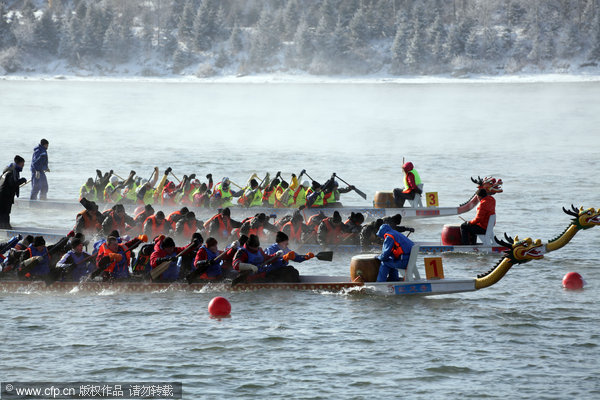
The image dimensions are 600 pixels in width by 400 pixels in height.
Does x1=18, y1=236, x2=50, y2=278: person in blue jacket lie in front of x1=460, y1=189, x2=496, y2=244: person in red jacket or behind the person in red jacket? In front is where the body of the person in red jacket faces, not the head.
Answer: in front

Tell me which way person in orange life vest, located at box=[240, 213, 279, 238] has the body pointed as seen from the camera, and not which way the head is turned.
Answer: to the viewer's right

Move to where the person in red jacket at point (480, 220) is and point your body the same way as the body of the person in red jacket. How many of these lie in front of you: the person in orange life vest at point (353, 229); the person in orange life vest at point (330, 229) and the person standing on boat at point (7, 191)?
3

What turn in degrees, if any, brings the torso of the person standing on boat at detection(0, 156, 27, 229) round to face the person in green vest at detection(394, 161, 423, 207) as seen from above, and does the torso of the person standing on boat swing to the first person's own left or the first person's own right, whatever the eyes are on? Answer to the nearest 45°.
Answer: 0° — they already face them

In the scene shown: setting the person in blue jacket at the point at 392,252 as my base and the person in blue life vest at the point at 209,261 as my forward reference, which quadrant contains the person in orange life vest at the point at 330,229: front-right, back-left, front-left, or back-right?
front-right

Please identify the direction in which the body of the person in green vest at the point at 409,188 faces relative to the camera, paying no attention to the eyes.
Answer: to the viewer's left

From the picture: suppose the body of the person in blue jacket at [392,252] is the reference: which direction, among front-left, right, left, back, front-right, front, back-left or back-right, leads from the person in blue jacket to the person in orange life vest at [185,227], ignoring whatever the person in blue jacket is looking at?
front-right

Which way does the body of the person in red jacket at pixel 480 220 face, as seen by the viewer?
to the viewer's left

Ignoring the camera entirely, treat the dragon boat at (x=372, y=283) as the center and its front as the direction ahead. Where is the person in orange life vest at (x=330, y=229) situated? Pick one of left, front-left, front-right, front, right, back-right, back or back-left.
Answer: left

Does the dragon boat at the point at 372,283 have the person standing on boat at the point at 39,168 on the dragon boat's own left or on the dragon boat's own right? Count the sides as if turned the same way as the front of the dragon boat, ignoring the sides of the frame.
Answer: on the dragon boat's own left

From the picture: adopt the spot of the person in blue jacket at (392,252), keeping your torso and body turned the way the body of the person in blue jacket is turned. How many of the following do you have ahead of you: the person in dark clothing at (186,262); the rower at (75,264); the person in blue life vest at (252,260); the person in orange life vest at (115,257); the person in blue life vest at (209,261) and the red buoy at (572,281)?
5

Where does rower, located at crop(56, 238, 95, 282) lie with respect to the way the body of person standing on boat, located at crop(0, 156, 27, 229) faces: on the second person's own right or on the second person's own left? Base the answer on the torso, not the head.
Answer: on the second person's own right

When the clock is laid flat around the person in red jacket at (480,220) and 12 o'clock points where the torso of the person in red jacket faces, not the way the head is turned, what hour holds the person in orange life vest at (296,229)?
The person in orange life vest is roughly at 12 o'clock from the person in red jacket.

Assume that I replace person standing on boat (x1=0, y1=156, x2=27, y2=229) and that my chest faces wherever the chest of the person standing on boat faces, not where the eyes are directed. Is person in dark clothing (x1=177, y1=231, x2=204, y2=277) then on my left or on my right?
on my right

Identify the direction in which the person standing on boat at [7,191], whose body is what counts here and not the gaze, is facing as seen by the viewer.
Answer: to the viewer's right

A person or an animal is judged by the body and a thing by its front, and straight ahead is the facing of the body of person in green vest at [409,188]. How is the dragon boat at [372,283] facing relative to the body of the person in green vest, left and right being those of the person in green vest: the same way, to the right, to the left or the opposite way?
the opposite way

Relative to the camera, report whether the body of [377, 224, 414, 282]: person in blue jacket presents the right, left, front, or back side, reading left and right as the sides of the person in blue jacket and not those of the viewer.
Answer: left

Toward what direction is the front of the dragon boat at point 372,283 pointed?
to the viewer's right
